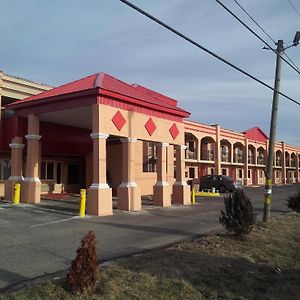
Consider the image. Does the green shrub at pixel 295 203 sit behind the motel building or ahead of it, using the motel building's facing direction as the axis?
ahead

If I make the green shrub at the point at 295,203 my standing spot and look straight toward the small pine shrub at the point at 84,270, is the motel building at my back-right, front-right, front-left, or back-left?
front-right

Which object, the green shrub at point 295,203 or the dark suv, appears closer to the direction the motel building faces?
the green shrub

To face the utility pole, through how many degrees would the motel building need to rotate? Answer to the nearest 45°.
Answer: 0° — it already faces it

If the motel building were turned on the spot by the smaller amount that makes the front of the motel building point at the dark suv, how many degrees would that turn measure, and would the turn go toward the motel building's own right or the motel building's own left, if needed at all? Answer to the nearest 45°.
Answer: approximately 90° to the motel building's own left

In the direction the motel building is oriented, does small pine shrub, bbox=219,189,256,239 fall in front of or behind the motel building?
in front

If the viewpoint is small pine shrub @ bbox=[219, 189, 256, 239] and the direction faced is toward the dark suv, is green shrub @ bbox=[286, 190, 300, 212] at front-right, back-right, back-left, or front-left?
front-right

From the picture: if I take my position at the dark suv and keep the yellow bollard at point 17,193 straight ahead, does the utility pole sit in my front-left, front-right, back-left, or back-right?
front-left

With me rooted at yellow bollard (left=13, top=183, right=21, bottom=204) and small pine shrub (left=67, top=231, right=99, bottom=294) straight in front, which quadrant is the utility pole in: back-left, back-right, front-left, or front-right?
front-left

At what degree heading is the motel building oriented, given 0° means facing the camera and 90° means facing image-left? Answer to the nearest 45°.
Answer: approximately 315°
